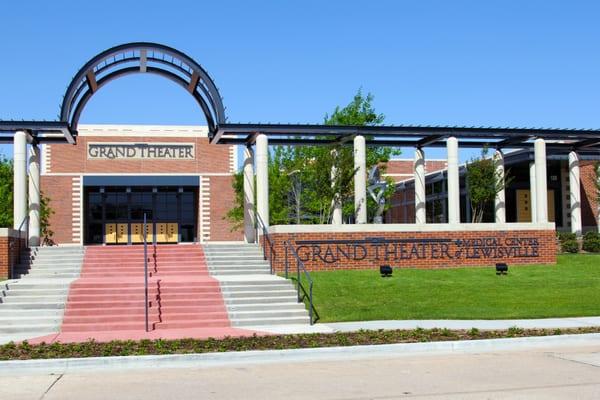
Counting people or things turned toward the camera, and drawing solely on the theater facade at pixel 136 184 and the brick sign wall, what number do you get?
2

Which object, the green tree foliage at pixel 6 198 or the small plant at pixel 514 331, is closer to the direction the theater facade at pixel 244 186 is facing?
the small plant

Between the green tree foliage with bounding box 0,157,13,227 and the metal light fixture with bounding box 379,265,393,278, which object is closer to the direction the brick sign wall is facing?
the metal light fixture

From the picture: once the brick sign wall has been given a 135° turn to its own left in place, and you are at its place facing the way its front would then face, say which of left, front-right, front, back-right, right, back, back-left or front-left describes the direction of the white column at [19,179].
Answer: back-left

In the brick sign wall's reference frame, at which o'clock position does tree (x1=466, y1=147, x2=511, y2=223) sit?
The tree is roughly at 7 o'clock from the brick sign wall.

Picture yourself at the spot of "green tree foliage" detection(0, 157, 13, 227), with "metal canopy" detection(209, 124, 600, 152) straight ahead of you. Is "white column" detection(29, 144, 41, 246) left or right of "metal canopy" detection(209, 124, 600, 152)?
right

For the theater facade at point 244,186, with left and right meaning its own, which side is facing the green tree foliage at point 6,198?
right

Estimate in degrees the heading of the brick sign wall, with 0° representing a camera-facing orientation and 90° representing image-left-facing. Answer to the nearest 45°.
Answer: approximately 0°
